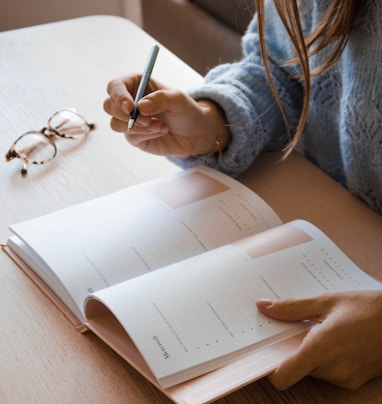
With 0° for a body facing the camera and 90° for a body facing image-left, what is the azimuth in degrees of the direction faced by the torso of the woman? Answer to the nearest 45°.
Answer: approximately 45°
